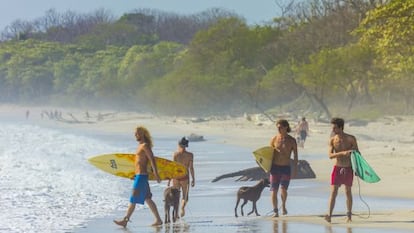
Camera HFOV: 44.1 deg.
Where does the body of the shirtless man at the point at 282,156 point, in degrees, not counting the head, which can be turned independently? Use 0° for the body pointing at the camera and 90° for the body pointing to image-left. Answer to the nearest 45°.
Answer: approximately 0°

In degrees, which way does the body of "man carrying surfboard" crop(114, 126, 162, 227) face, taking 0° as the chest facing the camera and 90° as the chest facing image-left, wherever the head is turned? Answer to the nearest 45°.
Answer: approximately 90°
